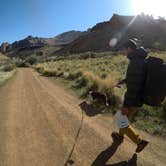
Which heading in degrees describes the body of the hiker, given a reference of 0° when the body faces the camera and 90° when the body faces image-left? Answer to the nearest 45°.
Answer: approximately 90°
